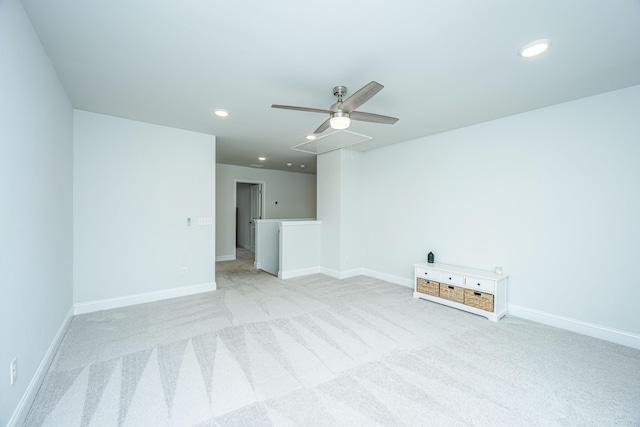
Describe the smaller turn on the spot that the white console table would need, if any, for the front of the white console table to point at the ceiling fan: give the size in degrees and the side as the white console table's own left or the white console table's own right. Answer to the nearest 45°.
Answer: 0° — it already faces it

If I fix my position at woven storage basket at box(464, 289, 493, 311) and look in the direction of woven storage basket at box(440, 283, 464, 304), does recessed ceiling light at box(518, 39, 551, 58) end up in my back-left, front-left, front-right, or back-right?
back-left

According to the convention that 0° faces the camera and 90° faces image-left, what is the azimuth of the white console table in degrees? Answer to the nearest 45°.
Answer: approximately 45°
